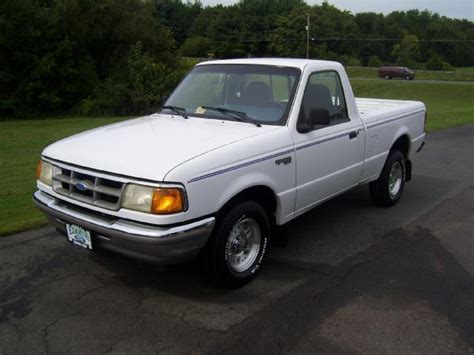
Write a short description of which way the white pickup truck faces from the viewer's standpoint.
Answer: facing the viewer and to the left of the viewer

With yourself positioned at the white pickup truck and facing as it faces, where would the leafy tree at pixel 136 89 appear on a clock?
The leafy tree is roughly at 4 o'clock from the white pickup truck.
